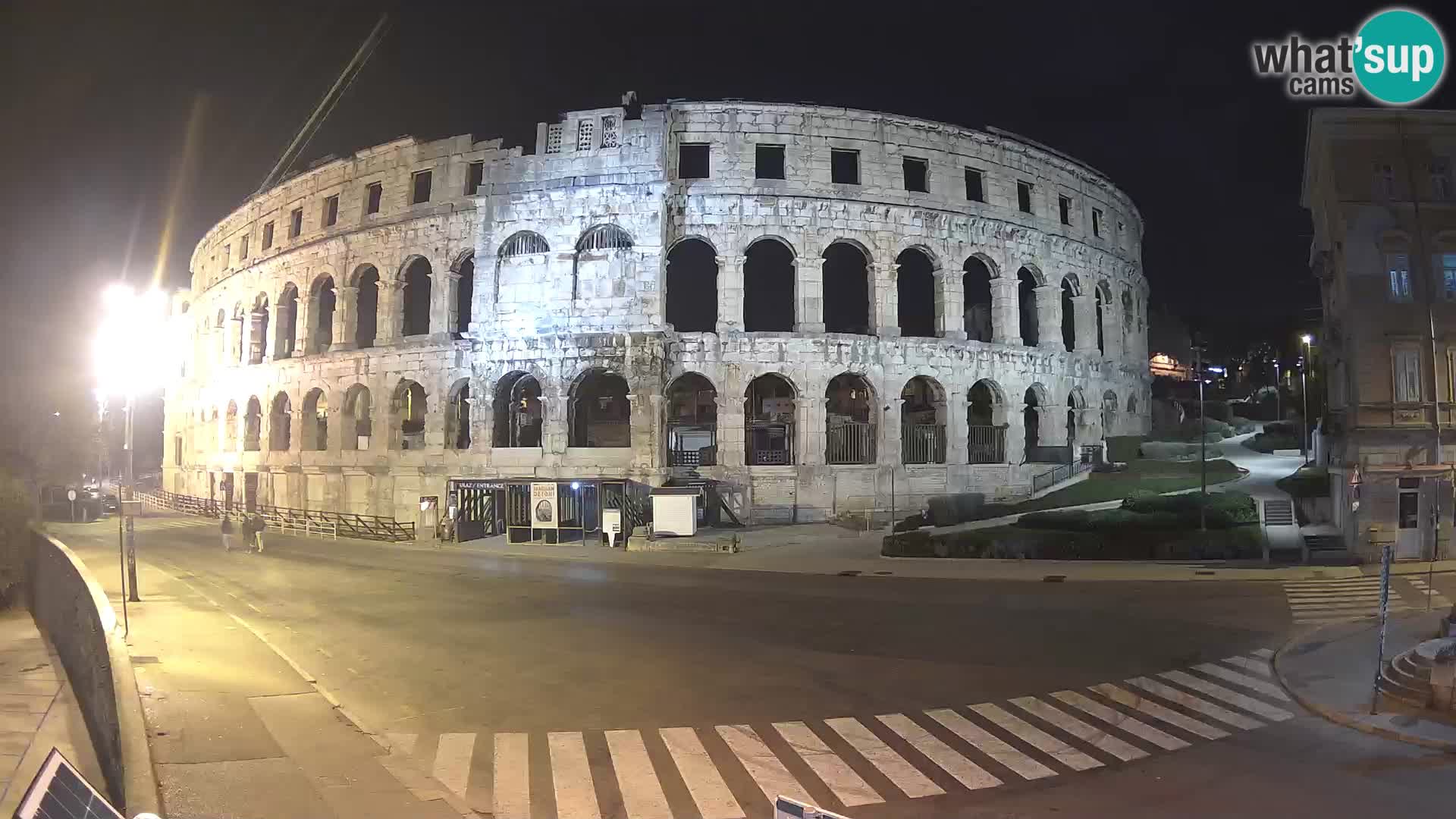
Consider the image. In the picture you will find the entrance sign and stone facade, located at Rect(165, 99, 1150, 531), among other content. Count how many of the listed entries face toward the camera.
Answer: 2

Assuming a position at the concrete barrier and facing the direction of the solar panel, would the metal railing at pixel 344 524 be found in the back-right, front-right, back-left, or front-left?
back-left

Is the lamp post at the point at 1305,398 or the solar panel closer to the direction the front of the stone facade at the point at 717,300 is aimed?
the solar panel

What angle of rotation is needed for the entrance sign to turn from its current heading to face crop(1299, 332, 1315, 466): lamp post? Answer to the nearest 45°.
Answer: approximately 90° to its left

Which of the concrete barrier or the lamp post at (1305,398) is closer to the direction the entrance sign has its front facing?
the concrete barrier

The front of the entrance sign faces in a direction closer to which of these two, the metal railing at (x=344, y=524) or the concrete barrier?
the concrete barrier

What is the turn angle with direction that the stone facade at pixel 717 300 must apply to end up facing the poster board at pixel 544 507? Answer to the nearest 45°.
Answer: approximately 45° to its right

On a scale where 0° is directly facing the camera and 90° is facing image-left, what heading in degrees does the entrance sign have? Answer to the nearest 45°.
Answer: approximately 0°

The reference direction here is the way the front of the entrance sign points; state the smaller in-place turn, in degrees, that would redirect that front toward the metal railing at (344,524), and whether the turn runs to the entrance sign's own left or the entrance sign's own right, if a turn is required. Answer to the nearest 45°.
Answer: approximately 135° to the entrance sign's own right
